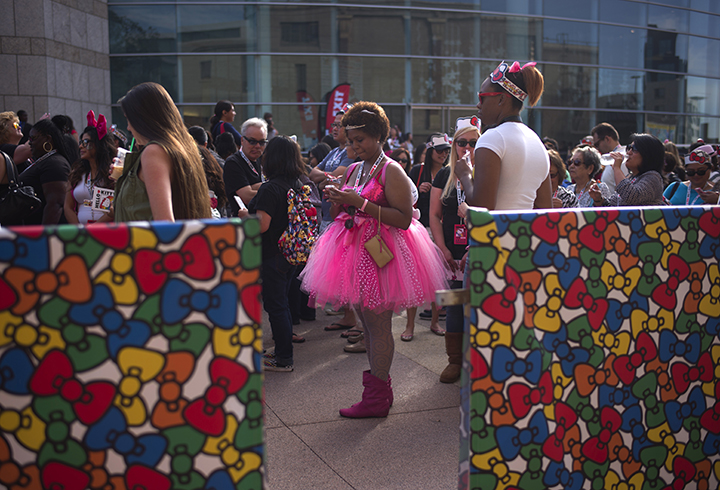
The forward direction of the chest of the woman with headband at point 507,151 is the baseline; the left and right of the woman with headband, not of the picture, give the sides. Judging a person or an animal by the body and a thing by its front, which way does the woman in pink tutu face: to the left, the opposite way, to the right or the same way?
to the left

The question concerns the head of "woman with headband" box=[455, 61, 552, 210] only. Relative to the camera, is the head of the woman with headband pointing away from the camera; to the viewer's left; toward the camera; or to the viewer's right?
to the viewer's left

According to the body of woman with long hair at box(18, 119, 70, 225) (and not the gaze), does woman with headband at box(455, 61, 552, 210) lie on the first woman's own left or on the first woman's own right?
on the first woman's own left

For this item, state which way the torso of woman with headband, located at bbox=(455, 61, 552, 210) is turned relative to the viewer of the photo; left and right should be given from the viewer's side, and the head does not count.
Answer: facing away from the viewer and to the left of the viewer

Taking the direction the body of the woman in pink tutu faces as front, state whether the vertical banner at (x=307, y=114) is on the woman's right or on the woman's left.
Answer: on the woman's right
